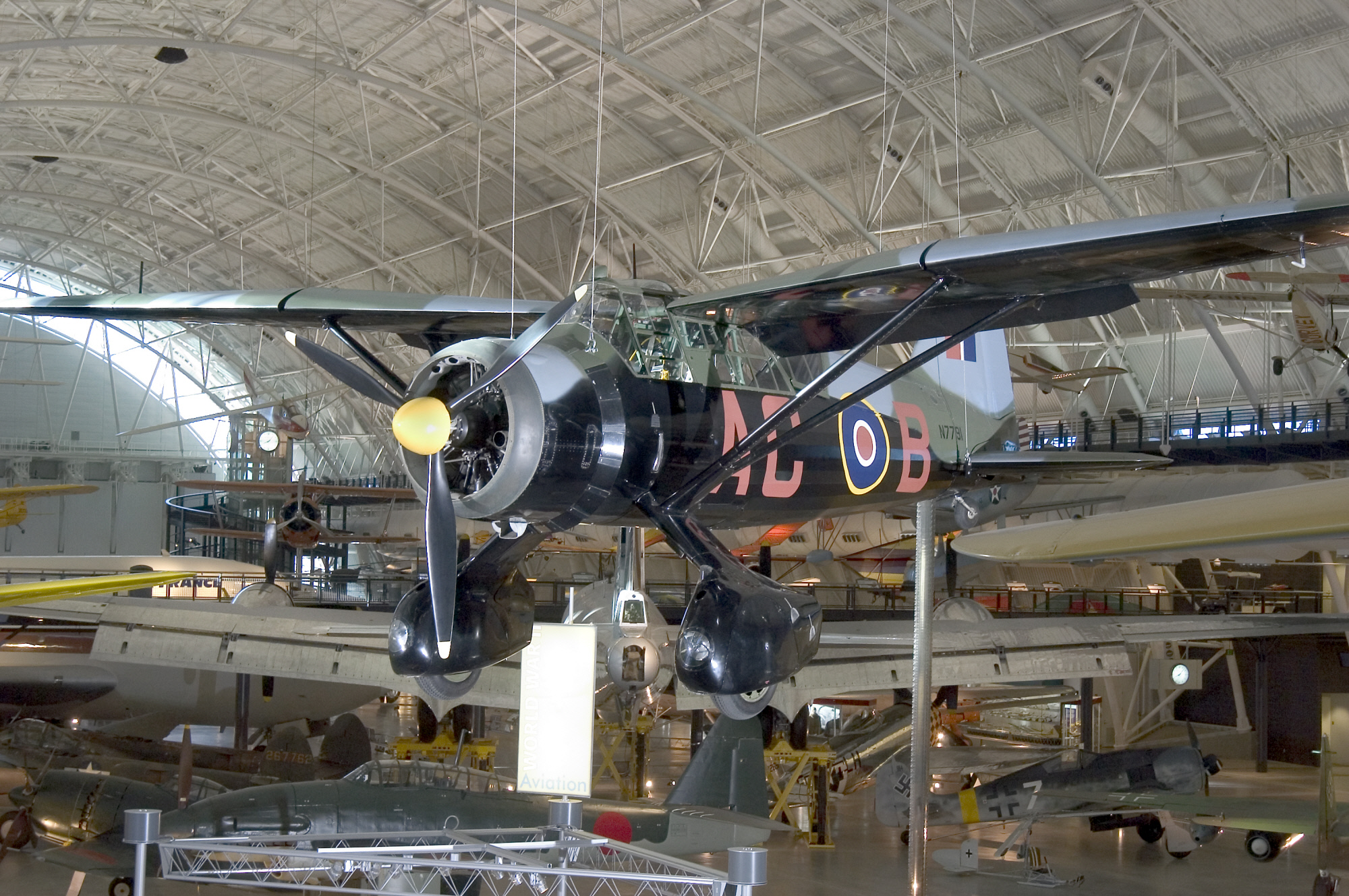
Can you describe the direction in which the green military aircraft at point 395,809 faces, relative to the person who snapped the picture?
facing to the left of the viewer

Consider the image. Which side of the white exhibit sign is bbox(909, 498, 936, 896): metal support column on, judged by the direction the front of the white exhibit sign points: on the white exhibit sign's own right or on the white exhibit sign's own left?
on the white exhibit sign's own left

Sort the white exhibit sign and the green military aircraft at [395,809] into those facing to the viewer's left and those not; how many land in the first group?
1

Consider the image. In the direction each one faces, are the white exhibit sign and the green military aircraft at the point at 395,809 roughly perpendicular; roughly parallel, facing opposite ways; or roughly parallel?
roughly perpendicular

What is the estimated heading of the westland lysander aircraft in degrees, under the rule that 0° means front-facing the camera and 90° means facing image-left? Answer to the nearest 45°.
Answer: approximately 45°

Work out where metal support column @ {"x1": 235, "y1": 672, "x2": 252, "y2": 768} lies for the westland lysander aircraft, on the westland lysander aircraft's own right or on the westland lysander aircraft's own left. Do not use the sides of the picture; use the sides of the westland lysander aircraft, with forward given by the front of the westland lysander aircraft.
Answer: on the westland lysander aircraft's own right

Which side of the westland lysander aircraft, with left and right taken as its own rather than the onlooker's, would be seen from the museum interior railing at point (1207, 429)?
back
